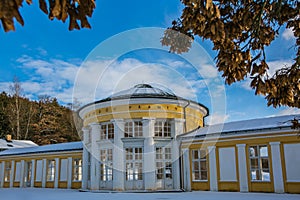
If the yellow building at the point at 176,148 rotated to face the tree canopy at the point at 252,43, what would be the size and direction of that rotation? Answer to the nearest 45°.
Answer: approximately 45° to its left

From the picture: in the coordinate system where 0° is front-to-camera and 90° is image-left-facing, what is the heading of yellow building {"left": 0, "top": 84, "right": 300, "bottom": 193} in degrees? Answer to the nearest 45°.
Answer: approximately 45°

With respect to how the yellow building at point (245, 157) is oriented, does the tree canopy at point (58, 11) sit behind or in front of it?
in front

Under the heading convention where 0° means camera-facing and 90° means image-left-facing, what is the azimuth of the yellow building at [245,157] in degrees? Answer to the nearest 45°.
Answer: approximately 45°

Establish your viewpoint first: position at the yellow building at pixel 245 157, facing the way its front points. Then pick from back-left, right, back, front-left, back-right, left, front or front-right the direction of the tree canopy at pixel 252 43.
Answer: front-left
